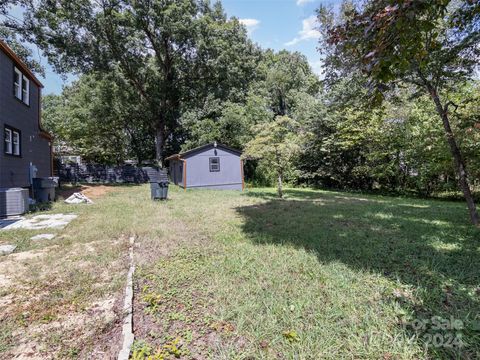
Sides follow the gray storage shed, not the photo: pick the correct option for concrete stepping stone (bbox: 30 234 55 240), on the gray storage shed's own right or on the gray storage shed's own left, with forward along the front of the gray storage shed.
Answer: on the gray storage shed's own left

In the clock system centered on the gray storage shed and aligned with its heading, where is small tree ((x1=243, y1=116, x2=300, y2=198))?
The small tree is roughly at 8 o'clock from the gray storage shed.

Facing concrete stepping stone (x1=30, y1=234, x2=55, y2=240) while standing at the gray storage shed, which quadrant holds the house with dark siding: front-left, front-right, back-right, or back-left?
front-right

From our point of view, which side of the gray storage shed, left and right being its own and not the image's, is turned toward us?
left

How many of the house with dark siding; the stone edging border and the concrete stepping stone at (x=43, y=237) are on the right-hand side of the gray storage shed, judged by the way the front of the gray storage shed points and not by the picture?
0

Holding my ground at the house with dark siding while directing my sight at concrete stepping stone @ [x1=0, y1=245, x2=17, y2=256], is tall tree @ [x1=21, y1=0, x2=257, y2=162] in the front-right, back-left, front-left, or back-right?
back-left

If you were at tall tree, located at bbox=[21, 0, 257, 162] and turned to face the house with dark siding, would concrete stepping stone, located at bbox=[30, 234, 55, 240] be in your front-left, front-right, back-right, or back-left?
front-left

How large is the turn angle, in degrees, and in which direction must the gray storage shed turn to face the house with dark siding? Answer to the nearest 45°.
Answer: approximately 45° to its left

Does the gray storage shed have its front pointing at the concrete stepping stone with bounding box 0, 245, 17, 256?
no

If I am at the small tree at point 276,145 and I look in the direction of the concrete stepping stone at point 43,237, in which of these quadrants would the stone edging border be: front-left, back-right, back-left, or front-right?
front-left

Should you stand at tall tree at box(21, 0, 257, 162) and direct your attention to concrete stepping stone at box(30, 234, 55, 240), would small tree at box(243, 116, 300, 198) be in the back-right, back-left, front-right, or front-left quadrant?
front-left

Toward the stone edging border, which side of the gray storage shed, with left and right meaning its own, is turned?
left
